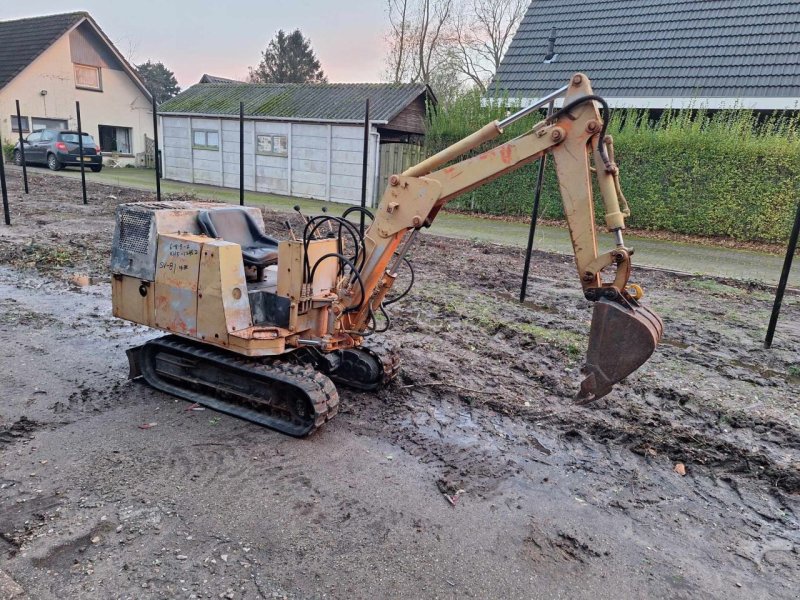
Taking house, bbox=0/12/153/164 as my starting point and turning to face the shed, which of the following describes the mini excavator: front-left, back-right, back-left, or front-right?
front-right

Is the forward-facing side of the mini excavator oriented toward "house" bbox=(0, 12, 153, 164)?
no

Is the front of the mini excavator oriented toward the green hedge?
no

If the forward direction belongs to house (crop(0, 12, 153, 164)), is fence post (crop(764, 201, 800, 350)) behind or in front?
in front

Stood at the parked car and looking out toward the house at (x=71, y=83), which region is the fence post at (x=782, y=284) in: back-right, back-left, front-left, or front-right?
back-right

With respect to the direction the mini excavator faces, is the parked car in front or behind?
behind

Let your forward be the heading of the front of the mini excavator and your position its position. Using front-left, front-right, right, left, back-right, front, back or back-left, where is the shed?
back-left

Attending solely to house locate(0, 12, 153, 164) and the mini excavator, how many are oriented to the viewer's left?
0

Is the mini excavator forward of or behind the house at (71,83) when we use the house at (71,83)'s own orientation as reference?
forward

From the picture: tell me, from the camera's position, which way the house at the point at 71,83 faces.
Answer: facing the viewer and to the right of the viewer
